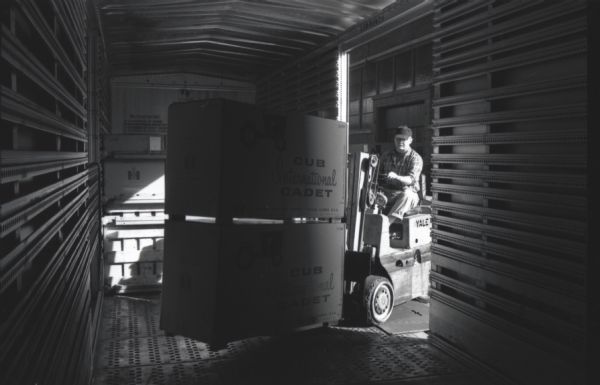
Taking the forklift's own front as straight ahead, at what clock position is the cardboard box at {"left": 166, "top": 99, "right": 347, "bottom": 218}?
The cardboard box is roughly at 11 o'clock from the forklift.

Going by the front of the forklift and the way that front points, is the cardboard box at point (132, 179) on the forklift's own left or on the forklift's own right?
on the forklift's own right

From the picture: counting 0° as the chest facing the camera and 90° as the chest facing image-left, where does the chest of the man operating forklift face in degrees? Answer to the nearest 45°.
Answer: approximately 45°

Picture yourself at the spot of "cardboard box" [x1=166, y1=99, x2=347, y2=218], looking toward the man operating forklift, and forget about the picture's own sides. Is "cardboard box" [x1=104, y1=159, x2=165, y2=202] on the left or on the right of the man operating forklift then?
left
